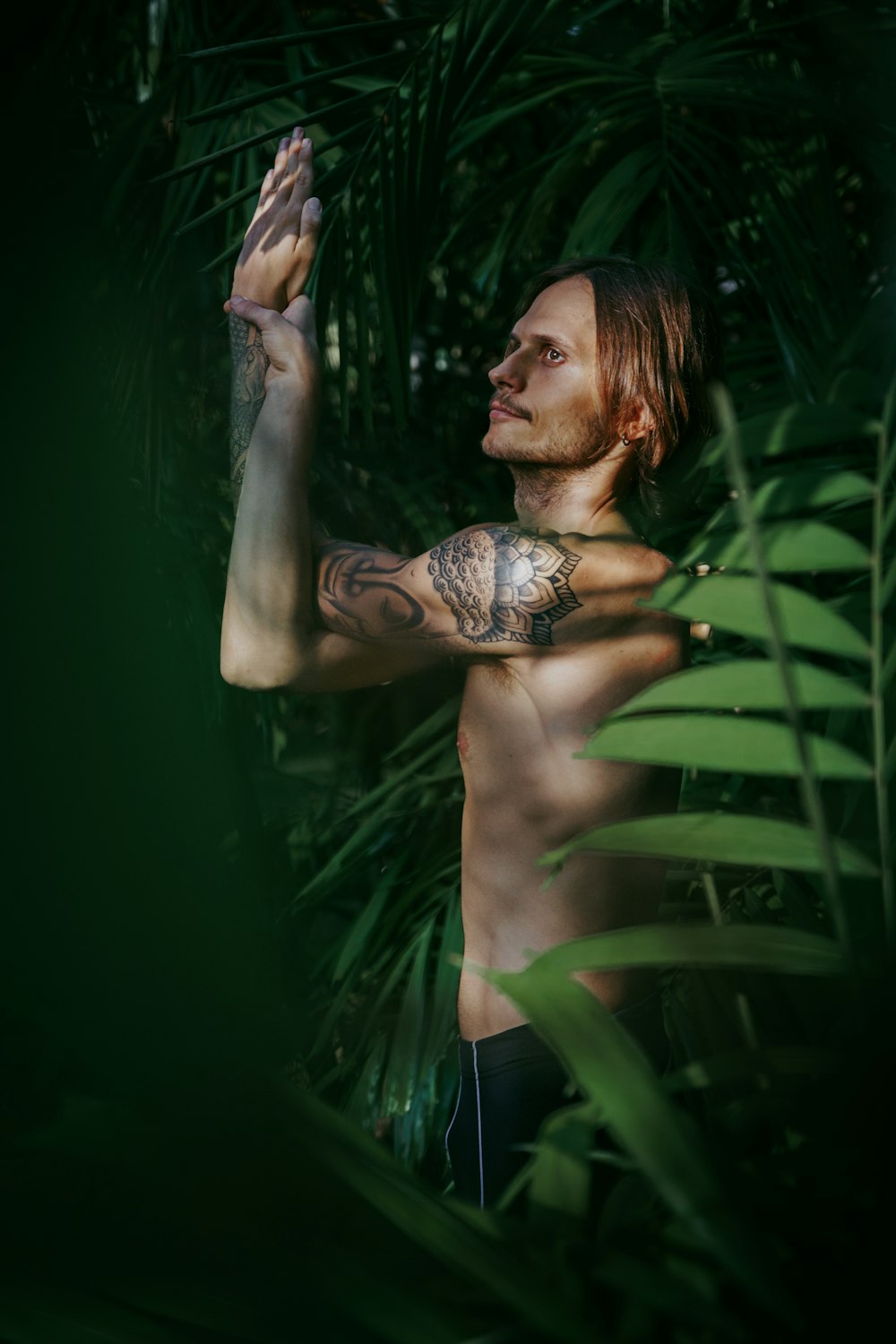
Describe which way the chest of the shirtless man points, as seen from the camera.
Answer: to the viewer's left
